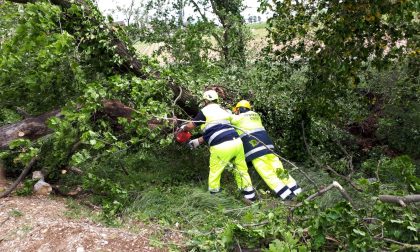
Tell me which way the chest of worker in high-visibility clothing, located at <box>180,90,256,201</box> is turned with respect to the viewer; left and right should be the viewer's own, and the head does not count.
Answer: facing away from the viewer and to the left of the viewer

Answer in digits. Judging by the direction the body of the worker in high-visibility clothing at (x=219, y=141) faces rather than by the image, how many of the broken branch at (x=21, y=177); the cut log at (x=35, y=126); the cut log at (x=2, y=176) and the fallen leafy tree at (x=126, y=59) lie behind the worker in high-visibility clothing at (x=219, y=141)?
0

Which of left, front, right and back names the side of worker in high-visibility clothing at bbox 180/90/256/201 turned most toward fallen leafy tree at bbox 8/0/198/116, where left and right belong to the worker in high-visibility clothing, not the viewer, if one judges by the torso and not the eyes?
front

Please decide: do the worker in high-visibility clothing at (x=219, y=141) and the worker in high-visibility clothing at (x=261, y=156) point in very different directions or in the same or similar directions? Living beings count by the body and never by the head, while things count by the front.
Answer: same or similar directions

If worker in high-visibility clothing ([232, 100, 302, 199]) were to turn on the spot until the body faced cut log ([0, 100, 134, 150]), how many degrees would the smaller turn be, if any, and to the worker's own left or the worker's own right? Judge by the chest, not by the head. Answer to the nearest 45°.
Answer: approximately 45° to the worker's own left

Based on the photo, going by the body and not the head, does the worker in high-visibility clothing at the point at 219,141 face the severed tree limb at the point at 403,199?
no

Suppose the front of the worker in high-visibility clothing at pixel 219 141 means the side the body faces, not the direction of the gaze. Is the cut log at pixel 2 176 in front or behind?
in front

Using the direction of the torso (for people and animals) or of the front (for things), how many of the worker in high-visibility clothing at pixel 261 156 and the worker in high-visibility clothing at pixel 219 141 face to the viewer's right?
0

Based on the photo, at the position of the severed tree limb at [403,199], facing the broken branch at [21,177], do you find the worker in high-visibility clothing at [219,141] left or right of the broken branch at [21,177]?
right

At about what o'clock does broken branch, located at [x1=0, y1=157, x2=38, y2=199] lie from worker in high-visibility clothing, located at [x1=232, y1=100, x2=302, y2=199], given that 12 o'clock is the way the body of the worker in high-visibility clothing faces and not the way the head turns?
The broken branch is roughly at 10 o'clock from the worker in high-visibility clothing.

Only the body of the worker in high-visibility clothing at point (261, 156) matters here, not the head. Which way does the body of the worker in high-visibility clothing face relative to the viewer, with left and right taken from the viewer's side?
facing away from the viewer and to the left of the viewer

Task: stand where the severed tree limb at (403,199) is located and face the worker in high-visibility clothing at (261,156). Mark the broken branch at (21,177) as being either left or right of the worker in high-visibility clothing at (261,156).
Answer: left
